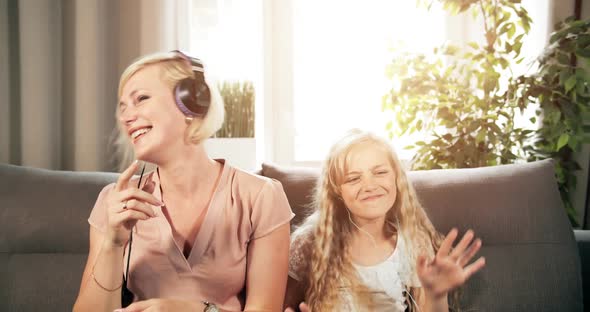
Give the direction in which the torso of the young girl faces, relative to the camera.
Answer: toward the camera

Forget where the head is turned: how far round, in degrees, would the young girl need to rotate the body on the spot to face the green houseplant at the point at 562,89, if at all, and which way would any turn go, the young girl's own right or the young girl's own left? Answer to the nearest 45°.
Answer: approximately 135° to the young girl's own left

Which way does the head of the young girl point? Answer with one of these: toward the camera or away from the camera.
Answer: toward the camera

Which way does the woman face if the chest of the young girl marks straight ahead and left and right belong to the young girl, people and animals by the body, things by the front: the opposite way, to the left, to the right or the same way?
the same way

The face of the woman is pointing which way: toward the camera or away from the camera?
toward the camera

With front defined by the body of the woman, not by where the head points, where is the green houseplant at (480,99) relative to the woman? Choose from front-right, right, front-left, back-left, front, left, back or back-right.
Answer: back-left
